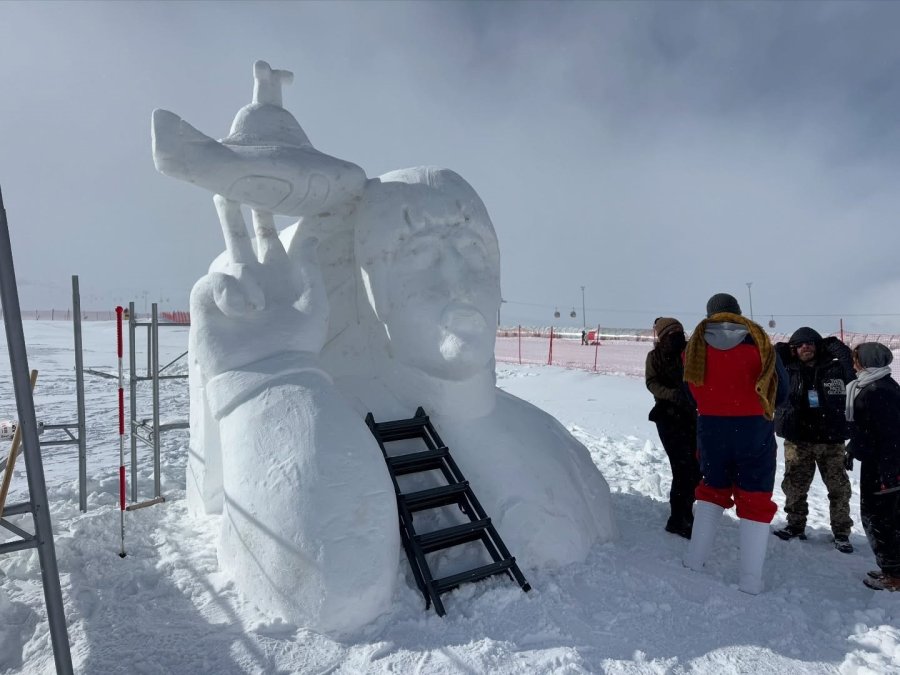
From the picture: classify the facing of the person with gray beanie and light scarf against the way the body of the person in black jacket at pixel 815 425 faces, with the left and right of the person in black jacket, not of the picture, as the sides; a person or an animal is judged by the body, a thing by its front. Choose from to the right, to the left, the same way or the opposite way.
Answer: to the right

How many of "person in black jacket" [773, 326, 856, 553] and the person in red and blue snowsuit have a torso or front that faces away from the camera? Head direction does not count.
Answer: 1

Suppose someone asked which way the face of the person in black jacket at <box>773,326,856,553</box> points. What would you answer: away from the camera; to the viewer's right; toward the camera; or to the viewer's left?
toward the camera

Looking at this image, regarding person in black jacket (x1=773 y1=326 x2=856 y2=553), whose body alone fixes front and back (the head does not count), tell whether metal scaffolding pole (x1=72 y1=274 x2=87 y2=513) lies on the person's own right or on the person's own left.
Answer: on the person's own right

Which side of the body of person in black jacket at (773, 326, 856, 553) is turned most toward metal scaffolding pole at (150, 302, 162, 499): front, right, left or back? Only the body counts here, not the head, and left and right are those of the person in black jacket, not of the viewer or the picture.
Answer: right

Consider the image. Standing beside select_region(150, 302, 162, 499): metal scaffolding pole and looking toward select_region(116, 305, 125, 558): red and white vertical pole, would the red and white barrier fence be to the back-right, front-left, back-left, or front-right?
back-left

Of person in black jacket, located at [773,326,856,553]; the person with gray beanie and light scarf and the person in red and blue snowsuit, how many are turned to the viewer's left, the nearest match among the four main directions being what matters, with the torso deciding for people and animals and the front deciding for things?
1

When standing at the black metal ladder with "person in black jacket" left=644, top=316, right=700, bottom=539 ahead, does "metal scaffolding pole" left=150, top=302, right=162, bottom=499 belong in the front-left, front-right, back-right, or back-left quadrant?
back-left

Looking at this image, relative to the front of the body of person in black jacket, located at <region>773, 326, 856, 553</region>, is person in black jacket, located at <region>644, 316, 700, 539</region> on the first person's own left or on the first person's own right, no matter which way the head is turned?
on the first person's own right

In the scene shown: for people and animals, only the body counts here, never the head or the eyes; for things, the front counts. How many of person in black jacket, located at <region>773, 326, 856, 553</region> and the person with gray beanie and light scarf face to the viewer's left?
1

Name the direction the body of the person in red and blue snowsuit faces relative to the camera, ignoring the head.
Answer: away from the camera

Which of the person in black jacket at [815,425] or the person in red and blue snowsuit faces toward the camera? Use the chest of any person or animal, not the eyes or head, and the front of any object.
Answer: the person in black jacket

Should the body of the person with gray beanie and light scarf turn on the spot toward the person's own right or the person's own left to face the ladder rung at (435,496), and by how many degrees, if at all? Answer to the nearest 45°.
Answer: approximately 45° to the person's own left

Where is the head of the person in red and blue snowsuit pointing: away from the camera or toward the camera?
away from the camera

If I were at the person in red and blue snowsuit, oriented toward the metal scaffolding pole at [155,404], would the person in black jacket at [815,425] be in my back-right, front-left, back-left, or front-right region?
back-right

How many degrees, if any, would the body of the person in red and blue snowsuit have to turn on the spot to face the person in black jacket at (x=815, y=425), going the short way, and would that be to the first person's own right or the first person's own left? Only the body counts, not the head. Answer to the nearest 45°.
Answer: approximately 45° to the first person's own right

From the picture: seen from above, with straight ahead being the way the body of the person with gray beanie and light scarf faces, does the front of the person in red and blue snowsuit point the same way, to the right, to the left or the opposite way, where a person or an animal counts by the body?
to the right

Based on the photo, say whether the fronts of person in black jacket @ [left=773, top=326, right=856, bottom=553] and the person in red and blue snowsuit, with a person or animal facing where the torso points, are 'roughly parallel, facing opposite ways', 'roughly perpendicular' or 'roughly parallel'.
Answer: roughly parallel, facing opposite ways

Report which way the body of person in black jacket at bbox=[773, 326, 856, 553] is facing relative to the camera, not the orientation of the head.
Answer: toward the camera
